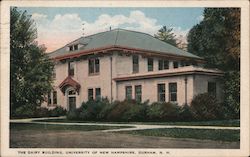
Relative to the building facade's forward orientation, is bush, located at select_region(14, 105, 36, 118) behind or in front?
in front

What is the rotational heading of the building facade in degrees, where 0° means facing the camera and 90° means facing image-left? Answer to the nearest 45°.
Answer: approximately 45°

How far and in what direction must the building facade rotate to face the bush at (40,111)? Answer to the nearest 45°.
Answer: approximately 45° to its right

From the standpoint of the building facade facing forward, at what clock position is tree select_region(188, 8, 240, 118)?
The tree is roughly at 8 o'clock from the building facade.

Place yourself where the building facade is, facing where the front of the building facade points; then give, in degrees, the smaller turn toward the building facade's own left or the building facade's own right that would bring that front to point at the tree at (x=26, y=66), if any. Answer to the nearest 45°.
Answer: approximately 45° to the building facade's own right
